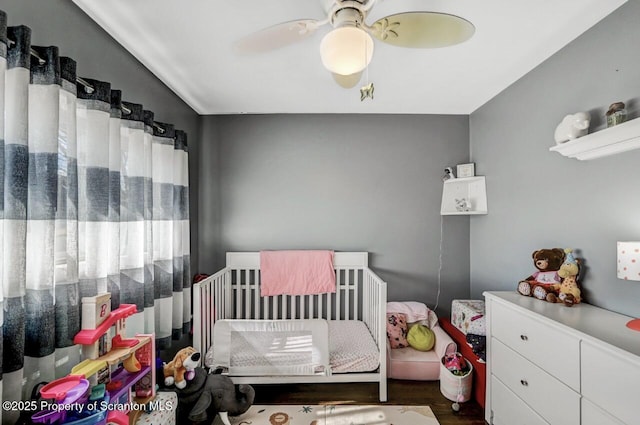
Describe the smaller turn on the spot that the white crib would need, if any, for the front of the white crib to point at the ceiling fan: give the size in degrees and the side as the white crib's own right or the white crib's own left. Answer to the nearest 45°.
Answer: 0° — it already faces it

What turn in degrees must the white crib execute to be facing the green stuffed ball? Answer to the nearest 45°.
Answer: approximately 45° to its left

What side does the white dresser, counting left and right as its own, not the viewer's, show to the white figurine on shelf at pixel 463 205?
right

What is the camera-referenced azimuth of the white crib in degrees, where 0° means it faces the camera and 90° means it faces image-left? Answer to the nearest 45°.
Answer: approximately 0°

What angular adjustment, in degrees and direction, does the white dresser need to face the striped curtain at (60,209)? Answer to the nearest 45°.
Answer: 0° — it already faces it

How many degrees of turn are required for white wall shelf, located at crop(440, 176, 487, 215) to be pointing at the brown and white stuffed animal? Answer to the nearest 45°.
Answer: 0° — it already faces it

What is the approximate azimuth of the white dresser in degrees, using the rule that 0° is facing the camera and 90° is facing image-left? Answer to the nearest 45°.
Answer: approximately 45°
